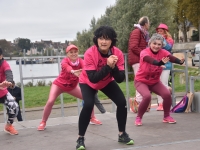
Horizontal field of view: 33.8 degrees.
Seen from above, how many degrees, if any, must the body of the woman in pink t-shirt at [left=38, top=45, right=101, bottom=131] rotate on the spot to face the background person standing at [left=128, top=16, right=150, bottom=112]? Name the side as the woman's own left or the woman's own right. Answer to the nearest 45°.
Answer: approximately 90° to the woman's own left

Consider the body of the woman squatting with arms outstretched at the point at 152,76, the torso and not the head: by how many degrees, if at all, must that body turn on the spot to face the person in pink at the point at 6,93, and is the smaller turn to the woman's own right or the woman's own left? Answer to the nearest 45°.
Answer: approximately 90° to the woman's own right

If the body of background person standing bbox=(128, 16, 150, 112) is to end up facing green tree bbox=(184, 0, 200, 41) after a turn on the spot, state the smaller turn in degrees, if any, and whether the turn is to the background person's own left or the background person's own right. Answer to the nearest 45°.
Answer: approximately 90° to the background person's own left

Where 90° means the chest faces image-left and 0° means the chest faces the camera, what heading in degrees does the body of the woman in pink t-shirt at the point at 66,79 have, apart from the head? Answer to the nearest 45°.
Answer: approximately 315°

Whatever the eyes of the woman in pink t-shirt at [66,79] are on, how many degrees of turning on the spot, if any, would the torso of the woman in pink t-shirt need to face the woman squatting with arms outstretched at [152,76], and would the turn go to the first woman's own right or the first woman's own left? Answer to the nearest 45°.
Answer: approximately 45° to the first woman's own left

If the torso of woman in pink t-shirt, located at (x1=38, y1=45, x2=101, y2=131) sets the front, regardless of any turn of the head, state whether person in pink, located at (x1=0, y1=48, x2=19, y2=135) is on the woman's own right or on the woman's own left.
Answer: on the woman's own right
